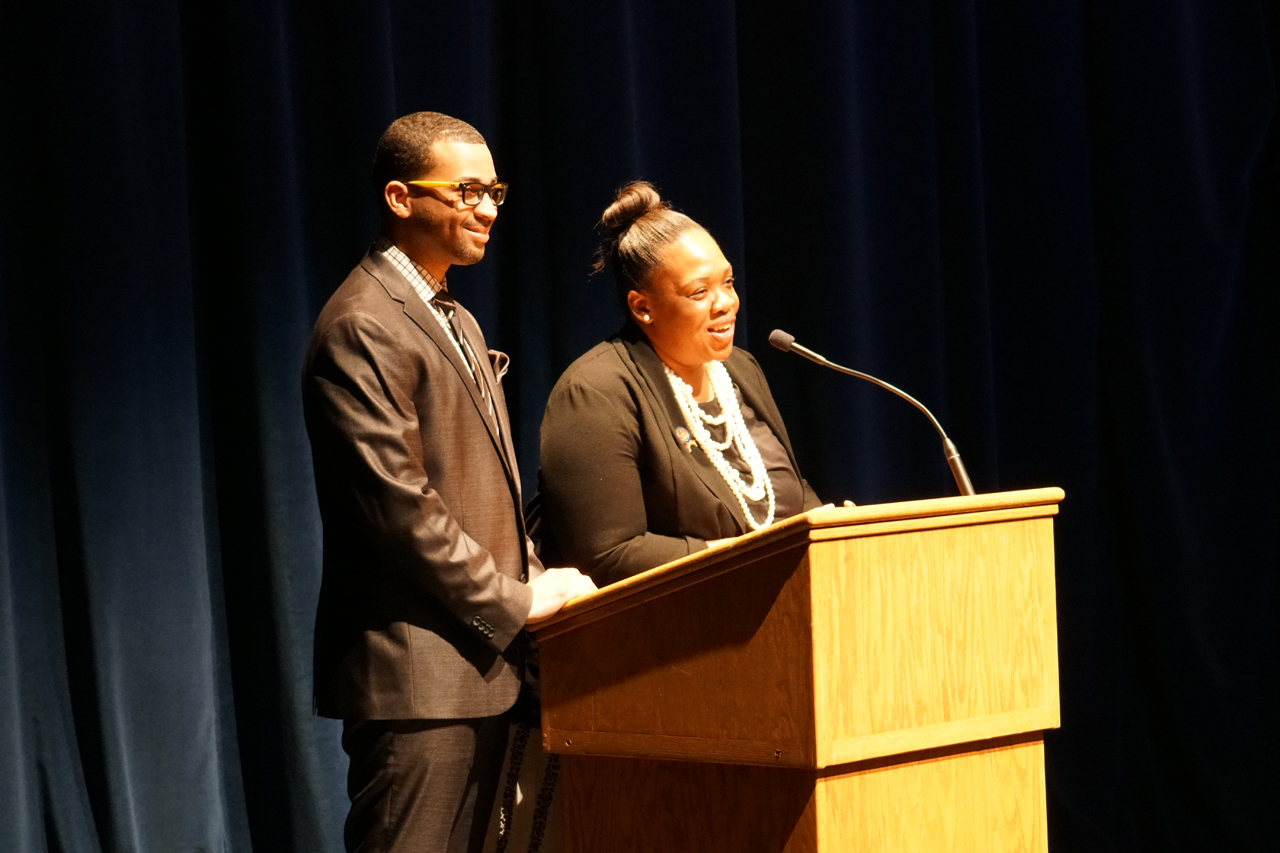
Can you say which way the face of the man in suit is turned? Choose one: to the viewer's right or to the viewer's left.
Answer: to the viewer's right

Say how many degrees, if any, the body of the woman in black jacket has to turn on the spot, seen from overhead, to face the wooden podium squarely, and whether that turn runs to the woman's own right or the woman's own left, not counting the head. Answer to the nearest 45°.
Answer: approximately 45° to the woman's own right

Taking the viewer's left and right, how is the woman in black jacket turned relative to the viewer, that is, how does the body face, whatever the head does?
facing the viewer and to the right of the viewer

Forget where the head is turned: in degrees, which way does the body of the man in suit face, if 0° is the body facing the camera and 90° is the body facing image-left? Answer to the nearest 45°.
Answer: approximately 270°
